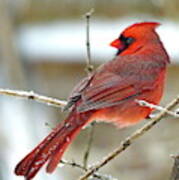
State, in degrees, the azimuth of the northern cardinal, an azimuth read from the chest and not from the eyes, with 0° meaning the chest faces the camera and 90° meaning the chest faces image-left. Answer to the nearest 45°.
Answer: approximately 225°
